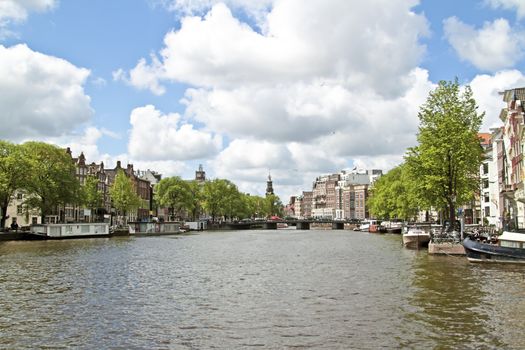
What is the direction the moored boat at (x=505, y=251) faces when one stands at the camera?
facing to the left of the viewer
